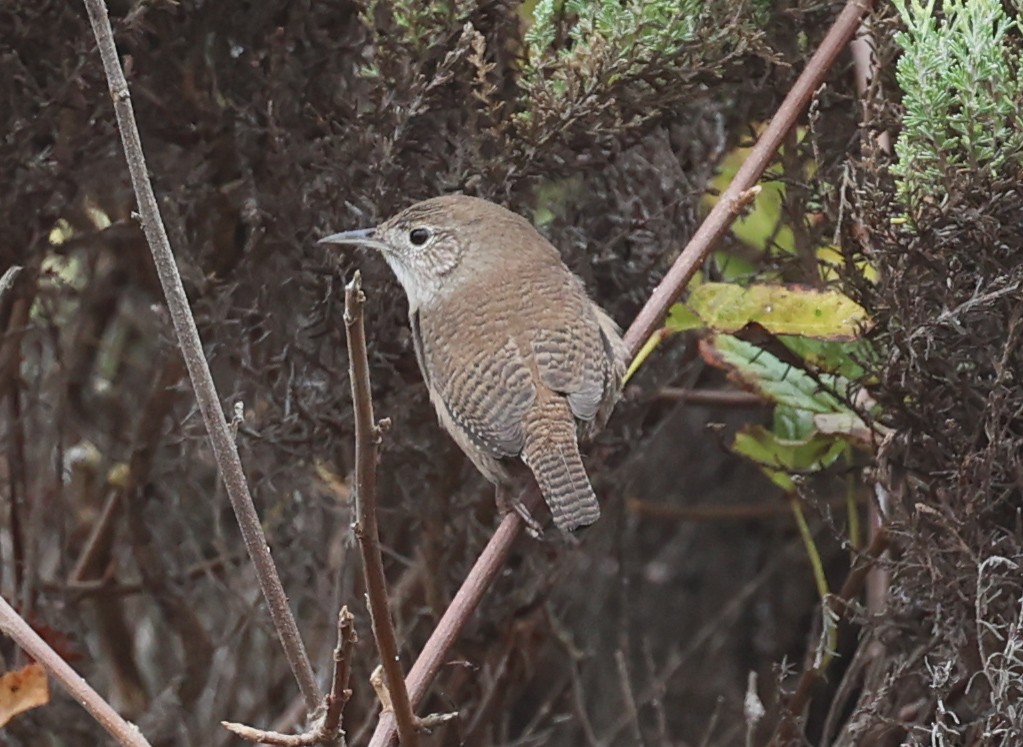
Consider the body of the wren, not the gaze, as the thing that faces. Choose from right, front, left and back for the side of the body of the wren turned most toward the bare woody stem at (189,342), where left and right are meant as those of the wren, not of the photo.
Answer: left

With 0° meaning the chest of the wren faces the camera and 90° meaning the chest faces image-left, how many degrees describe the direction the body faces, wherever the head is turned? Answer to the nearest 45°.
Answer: approximately 135°

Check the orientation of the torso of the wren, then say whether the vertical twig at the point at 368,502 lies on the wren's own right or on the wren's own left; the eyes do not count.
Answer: on the wren's own left
